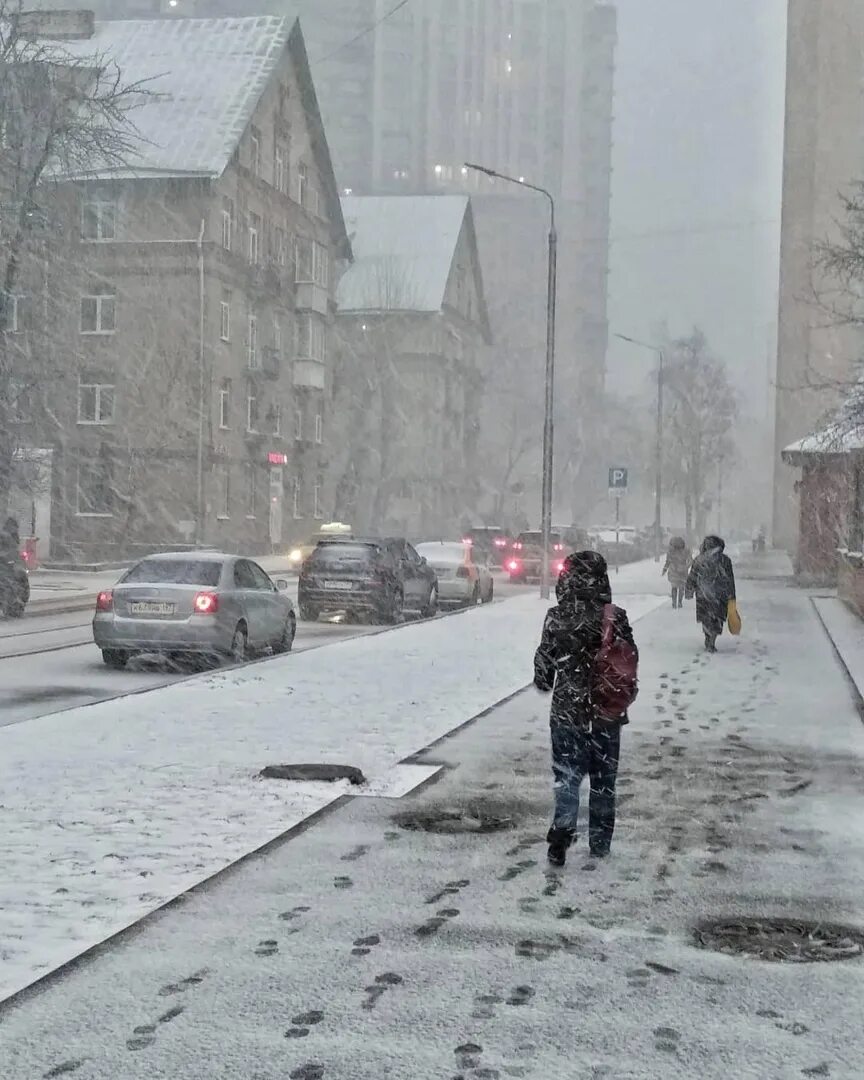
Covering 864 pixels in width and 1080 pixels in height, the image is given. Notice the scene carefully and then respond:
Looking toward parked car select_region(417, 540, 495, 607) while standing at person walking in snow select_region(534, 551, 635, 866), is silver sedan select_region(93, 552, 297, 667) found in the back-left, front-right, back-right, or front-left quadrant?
front-left

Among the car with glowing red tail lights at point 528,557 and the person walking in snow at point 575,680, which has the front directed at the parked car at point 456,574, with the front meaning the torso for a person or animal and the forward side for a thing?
the person walking in snow

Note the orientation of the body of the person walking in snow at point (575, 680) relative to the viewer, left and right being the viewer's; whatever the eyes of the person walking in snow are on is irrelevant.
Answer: facing away from the viewer

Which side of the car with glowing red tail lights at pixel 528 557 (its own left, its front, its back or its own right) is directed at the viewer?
back

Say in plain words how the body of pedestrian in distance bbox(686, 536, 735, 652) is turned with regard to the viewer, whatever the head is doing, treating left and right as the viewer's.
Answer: facing away from the viewer

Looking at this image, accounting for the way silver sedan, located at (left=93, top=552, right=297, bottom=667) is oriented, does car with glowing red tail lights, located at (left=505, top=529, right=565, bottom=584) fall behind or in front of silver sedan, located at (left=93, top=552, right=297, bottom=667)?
in front

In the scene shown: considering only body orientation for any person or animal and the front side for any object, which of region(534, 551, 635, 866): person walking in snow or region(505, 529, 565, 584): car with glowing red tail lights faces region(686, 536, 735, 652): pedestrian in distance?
the person walking in snow

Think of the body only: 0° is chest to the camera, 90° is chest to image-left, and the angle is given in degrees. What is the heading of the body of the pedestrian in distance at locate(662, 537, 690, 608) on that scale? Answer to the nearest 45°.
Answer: approximately 180°

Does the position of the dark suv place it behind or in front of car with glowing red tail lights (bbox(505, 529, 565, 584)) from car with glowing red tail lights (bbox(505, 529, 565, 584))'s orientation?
behind

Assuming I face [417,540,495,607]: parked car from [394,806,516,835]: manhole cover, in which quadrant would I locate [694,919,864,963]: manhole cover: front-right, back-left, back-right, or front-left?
back-right

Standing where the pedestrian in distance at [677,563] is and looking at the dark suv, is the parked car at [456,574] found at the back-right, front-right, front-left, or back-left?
front-right

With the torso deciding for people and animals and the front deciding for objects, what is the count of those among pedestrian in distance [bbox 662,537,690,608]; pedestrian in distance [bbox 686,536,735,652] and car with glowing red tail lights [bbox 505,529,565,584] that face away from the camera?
3

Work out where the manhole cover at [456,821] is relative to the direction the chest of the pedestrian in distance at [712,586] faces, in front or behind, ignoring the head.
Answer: behind

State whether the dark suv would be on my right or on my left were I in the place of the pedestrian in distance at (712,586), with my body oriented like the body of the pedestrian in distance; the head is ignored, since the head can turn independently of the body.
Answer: on my left

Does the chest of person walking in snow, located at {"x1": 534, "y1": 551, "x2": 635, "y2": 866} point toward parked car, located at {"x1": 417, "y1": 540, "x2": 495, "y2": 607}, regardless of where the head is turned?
yes

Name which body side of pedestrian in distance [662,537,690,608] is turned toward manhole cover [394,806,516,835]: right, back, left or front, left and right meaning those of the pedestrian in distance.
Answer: back

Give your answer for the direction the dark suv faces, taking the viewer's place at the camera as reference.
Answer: facing away from the viewer and to the right of the viewer
